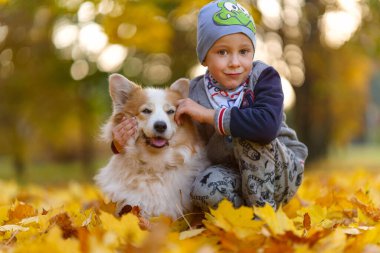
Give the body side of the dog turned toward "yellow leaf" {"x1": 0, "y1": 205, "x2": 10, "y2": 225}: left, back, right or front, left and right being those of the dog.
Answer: right

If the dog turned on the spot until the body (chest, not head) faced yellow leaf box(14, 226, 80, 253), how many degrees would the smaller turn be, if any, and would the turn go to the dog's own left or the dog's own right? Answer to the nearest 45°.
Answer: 0° — it already faces it

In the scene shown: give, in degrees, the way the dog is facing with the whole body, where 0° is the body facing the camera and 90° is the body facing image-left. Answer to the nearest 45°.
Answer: approximately 0°

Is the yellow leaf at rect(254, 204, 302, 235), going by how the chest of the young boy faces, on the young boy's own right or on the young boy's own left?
on the young boy's own left

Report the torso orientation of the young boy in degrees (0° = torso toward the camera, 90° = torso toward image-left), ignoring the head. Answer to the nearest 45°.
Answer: approximately 45°

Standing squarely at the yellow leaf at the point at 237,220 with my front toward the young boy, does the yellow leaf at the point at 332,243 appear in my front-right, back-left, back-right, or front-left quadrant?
back-right
